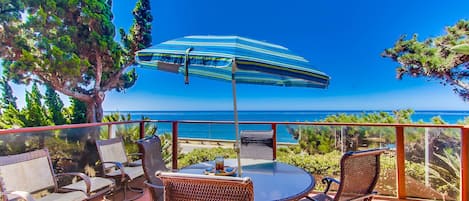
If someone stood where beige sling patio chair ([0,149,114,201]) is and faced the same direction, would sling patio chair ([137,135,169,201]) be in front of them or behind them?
in front

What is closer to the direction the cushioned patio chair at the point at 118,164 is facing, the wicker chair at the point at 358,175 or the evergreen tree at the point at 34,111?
the wicker chair

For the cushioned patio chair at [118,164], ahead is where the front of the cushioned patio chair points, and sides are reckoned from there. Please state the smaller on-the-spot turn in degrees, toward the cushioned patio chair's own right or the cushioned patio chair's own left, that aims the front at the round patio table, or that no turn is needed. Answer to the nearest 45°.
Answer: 0° — it already faces it

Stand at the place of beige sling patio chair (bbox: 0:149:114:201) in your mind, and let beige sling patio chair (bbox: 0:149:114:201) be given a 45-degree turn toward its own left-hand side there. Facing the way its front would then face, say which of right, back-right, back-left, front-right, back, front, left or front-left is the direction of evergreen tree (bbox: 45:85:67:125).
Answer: left

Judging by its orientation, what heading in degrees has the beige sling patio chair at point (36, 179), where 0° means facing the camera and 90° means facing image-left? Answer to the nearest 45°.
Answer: approximately 315°

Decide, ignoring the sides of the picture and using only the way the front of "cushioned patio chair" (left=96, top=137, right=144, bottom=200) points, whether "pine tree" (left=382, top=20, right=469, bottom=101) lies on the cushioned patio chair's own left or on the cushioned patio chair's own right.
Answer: on the cushioned patio chair's own left

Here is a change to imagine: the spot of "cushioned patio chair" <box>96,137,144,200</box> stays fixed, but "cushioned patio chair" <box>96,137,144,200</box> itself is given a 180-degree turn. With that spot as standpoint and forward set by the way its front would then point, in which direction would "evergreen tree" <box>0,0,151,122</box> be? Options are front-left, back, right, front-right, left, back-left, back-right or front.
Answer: front-right

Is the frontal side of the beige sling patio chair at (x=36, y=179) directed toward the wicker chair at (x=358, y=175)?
yes

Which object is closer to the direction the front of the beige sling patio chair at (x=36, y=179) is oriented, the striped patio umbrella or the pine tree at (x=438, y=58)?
the striped patio umbrella

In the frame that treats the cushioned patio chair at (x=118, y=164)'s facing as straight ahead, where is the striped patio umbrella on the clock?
The striped patio umbrella is roughly at 1 o'clock from the cushioned patio chair.
